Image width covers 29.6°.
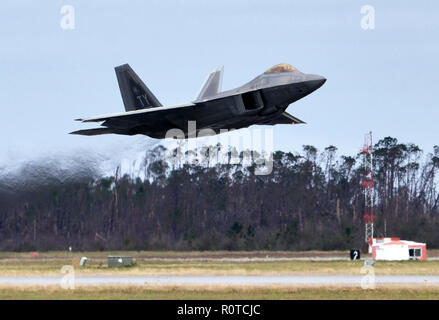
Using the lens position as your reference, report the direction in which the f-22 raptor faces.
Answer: facing the viewer and to the right of the viewer

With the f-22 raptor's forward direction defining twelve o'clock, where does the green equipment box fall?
The green equipment box is roughly at 7 o'clock from the f-22 raptor.
